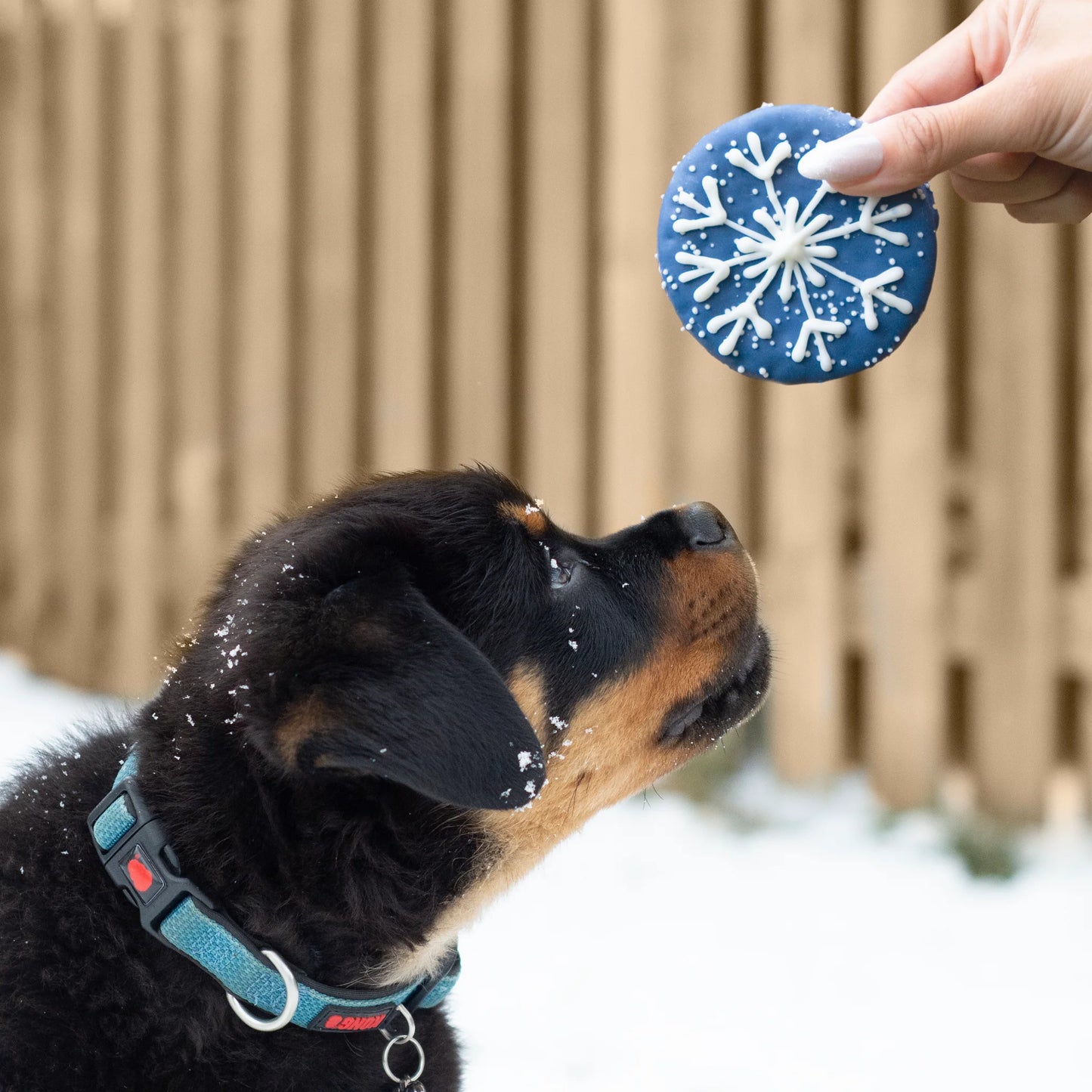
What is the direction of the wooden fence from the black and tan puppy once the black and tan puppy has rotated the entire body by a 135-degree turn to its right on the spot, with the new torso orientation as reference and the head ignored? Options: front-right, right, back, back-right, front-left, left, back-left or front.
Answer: back-right

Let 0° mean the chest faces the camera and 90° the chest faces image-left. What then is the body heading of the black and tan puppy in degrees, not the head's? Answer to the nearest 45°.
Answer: approximately 270°

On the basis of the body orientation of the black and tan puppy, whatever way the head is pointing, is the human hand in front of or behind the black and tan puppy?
in front
